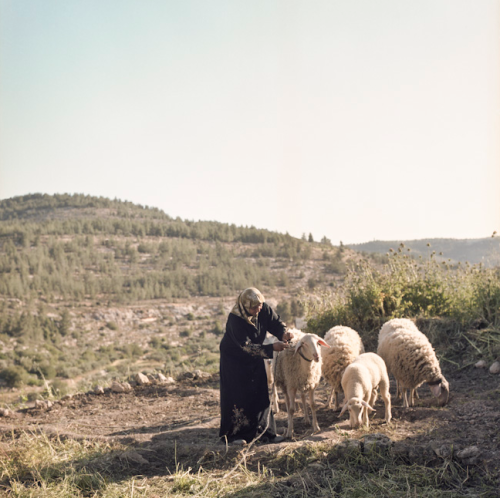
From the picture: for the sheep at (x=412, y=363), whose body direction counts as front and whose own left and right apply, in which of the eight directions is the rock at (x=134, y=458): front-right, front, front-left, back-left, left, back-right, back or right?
right

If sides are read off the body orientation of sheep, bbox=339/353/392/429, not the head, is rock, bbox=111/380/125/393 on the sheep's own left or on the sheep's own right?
on the sheep's own right

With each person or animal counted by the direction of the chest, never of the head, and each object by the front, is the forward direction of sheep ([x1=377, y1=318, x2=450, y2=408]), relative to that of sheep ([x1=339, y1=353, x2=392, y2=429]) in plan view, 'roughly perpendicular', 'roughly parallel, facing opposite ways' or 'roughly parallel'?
roughly perpendicular

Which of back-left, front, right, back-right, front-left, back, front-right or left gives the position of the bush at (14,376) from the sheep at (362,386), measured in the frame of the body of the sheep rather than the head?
right

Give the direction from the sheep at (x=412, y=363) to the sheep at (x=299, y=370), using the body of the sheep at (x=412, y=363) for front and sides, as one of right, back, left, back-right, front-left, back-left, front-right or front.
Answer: right

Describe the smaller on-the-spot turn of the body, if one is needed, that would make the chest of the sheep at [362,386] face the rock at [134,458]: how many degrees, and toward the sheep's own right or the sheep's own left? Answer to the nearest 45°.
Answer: approximately 45° to the sheep's own right

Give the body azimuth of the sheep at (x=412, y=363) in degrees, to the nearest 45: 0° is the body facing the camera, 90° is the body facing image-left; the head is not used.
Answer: approximately 315°

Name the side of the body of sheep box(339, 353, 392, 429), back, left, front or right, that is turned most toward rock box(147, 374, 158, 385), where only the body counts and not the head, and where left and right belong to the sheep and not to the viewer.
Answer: right

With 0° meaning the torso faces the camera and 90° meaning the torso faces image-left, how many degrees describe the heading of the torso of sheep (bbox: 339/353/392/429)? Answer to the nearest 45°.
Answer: approximately 45°
